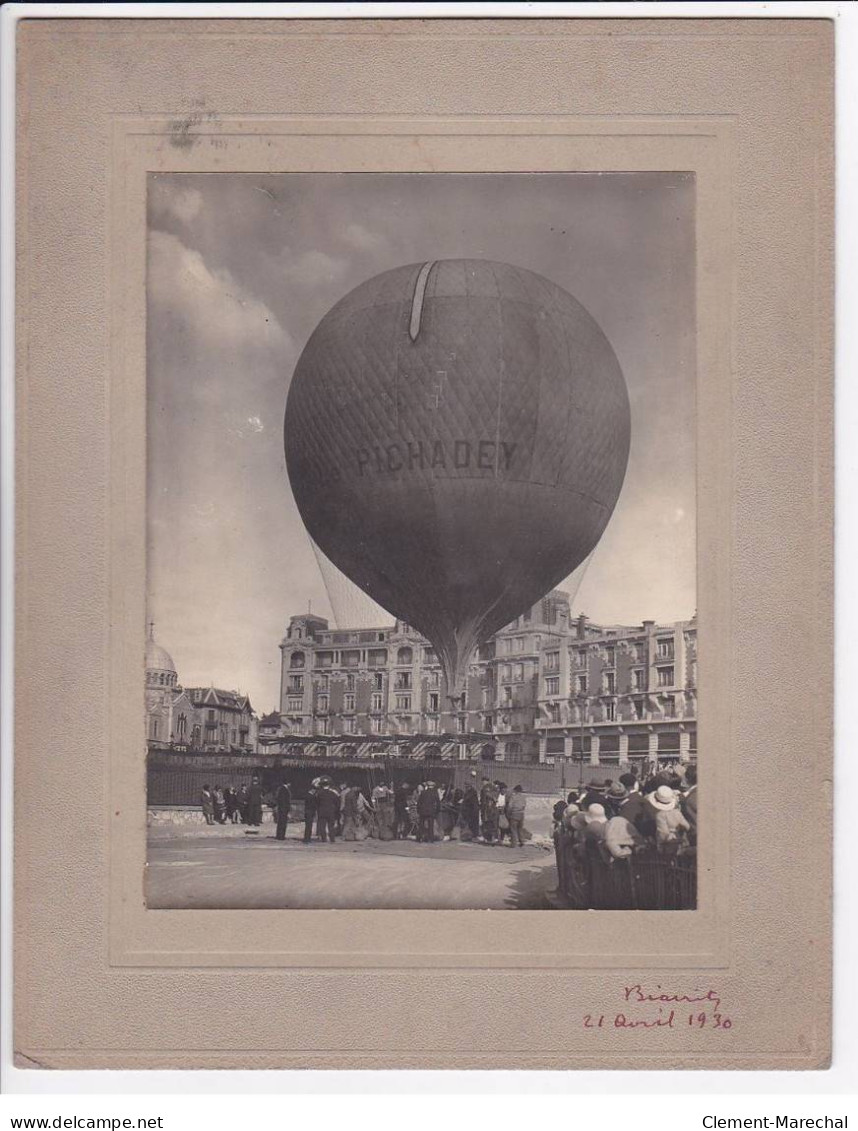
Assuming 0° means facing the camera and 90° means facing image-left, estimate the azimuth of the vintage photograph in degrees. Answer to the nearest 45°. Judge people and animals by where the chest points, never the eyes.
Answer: approximately 0°
